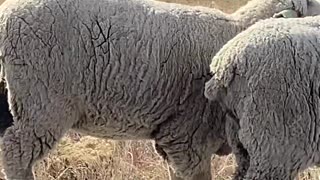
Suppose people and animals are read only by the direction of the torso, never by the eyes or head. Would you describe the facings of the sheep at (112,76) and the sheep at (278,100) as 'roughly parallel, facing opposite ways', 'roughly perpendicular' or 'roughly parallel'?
roughly parallel

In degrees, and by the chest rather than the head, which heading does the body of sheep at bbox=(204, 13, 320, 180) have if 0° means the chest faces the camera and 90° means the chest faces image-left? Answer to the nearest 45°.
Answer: approximately 270°

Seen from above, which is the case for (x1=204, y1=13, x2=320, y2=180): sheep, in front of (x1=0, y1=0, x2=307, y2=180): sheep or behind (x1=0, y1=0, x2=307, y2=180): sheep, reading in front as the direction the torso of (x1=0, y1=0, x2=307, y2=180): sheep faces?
in front

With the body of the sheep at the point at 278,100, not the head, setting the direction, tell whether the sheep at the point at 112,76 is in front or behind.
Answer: behind

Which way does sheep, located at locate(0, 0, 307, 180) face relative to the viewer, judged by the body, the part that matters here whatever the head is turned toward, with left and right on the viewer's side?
facing to the right of the viewer

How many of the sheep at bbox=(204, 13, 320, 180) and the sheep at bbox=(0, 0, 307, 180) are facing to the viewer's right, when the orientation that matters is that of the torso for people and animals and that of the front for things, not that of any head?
2
